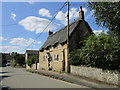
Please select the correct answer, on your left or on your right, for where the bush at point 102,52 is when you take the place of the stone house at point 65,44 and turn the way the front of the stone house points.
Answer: on your left

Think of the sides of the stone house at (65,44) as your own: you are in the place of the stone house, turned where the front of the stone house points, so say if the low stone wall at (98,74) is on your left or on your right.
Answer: on your left

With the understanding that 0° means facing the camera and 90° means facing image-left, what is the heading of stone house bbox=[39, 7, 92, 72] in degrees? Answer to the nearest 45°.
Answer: approximately 45°
